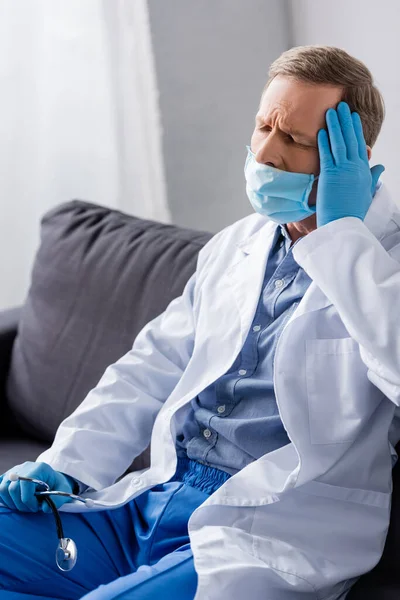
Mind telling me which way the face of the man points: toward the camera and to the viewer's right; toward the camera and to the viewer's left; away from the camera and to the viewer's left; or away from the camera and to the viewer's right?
toward the camera and to the viewer's left

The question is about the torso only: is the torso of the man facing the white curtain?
no

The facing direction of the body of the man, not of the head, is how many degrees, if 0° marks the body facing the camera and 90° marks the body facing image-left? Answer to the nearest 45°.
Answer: approximately 45°
